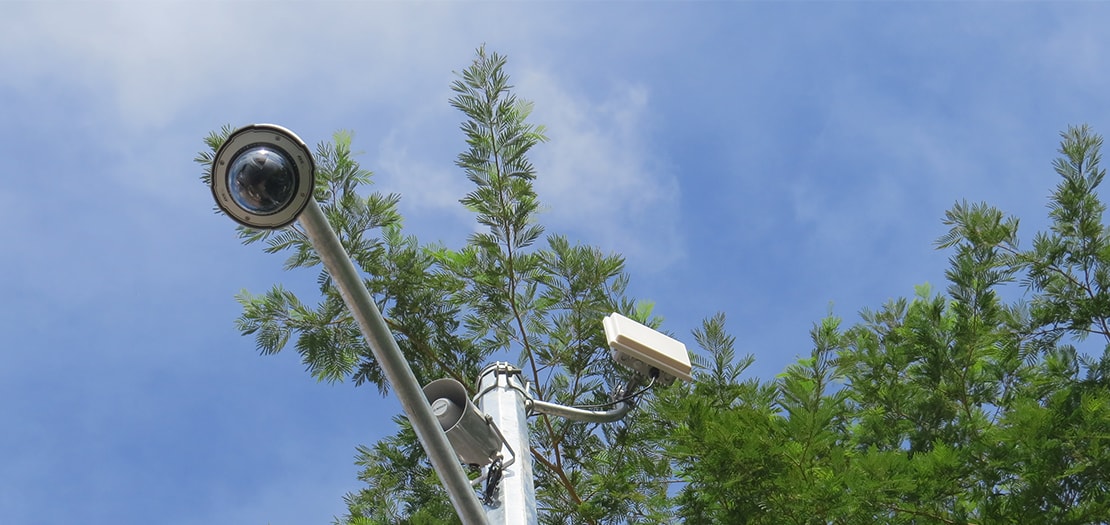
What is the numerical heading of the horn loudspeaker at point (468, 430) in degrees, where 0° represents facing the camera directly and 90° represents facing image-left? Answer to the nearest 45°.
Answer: approximately 45°

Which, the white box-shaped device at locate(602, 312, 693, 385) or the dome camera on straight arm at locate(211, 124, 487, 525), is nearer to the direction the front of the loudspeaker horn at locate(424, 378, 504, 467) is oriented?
the dome camera on straight arm

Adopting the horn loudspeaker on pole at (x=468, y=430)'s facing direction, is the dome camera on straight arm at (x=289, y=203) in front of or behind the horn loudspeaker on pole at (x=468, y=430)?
in front

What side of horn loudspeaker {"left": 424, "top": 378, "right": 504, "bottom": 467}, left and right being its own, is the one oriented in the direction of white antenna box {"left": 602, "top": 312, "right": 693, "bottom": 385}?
back
